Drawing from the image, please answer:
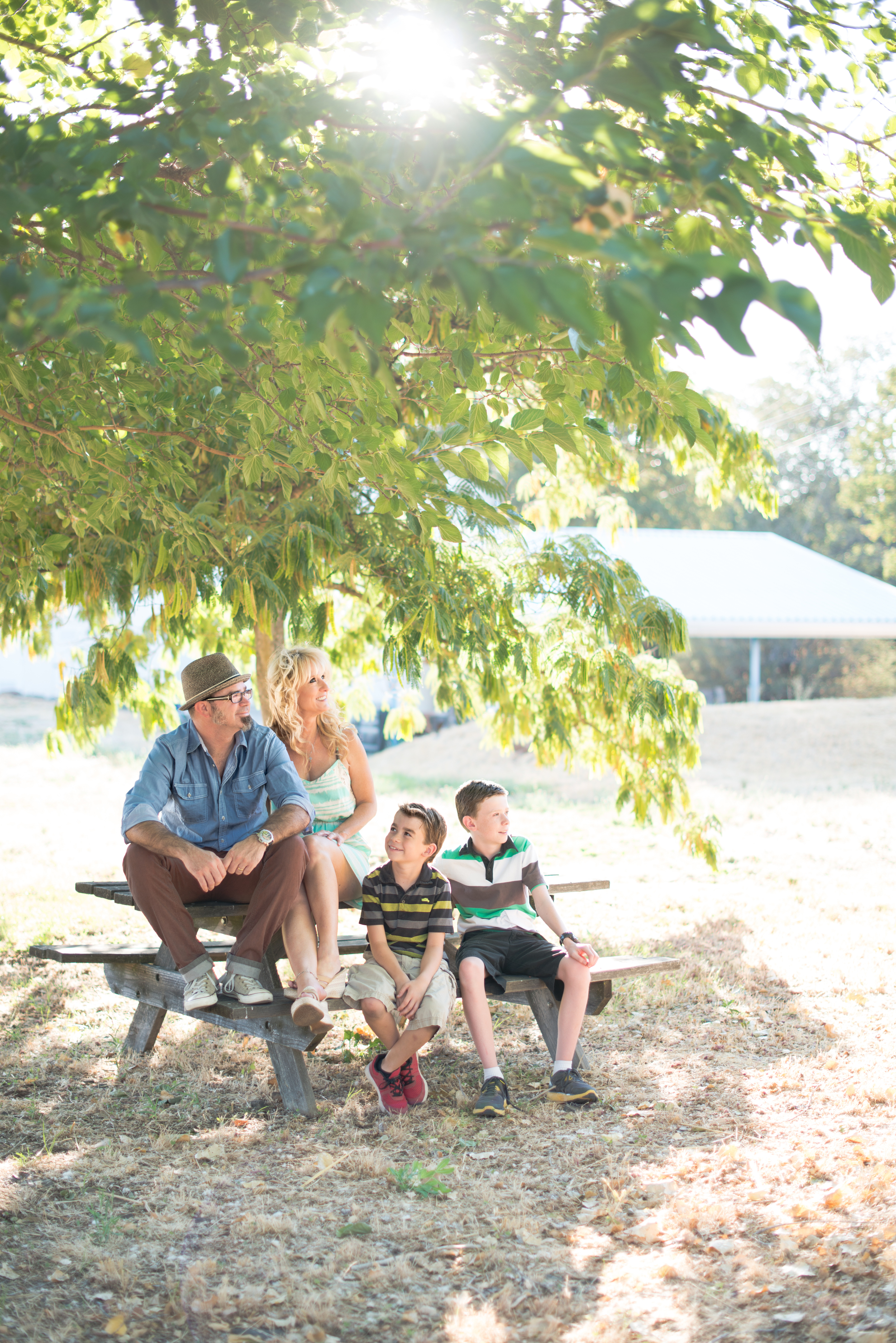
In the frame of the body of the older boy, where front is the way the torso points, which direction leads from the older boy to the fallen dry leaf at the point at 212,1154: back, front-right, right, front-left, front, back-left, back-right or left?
front-right

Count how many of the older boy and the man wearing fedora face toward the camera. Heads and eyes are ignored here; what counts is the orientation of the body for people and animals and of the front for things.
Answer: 2

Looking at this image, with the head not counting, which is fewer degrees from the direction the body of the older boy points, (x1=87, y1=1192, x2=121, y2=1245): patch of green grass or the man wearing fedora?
the patch of green grass

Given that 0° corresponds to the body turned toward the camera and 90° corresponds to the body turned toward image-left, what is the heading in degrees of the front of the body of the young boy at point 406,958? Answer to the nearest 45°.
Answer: approximately 0°

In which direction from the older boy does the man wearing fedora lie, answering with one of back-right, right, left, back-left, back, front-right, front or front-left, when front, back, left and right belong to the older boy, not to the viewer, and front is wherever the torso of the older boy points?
right

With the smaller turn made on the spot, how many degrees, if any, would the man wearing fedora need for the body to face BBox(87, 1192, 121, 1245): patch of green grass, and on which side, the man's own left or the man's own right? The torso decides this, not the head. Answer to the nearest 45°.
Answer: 0° — they already face it
